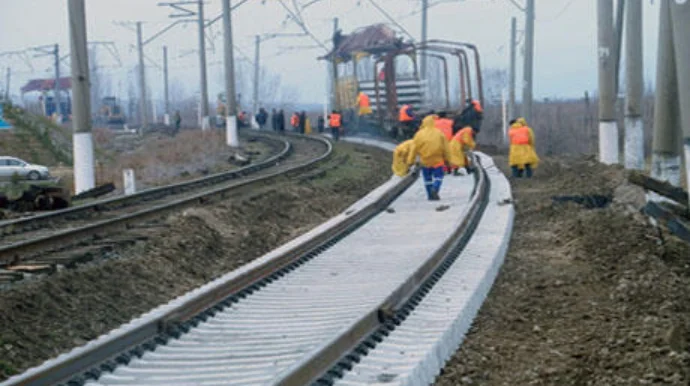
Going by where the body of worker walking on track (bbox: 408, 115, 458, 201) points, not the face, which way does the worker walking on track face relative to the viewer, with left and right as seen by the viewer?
facing away from the viewer

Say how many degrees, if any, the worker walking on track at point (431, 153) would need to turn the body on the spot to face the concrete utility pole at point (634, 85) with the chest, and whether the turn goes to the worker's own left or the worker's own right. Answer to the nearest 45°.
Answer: approximately 45° to the worker's own right

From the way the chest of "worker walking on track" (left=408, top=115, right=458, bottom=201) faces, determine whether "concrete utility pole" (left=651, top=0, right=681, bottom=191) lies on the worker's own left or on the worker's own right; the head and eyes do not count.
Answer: on the worker's own right

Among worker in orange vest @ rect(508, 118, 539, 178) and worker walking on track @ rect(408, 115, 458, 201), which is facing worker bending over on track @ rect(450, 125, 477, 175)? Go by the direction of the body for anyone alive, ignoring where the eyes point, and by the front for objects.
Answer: worker walking on track @ rect(408, 115, 458, 201)
